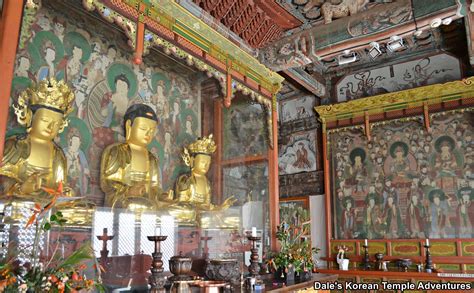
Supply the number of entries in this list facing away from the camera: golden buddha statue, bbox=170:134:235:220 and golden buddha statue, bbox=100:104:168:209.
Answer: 0

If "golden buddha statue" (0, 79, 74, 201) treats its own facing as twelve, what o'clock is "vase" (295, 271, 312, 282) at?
The vase is roughly at 10 o'clock from the golden buddha statue.

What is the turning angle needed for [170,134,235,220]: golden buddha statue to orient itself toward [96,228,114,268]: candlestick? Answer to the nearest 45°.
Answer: approximately 90° to its right

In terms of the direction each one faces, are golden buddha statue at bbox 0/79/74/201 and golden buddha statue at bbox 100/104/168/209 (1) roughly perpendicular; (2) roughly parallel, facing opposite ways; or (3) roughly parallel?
roughly parallel

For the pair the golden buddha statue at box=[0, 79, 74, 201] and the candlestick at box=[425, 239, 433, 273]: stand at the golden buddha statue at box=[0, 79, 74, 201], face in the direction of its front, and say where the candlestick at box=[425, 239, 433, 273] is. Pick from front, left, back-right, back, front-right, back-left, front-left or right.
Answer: front-left

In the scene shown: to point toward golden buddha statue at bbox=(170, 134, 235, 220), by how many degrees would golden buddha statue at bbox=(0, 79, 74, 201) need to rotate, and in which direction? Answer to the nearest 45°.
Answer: approximately 90° to its left

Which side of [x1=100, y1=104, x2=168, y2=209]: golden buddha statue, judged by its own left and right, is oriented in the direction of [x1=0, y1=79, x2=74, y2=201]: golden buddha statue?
right

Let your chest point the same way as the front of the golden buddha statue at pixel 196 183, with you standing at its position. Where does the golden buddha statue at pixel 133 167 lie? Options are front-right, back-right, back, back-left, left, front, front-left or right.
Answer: right

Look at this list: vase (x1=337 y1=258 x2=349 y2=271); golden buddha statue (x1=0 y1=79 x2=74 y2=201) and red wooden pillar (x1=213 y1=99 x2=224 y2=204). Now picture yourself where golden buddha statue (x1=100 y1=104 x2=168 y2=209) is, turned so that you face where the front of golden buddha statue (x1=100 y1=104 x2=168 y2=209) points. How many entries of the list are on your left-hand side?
2

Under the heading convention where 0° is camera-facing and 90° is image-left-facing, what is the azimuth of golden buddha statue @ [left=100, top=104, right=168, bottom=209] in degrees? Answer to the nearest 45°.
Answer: approximately 315°

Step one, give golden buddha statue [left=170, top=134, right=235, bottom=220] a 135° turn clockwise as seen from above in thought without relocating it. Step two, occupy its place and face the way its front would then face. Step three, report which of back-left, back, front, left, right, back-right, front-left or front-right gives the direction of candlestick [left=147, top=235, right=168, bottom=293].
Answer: left

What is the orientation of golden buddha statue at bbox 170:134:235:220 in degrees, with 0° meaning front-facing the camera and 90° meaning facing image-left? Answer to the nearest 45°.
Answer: approximately 315°

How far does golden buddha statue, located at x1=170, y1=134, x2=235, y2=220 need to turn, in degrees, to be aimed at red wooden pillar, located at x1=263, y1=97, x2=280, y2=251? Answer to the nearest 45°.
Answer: approximately 90° to its left

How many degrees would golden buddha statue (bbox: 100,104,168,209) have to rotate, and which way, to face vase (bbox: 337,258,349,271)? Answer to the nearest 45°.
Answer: approximately 90° to its left

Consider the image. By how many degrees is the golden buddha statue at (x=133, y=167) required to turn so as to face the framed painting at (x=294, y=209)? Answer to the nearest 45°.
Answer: approximately 90° to its left

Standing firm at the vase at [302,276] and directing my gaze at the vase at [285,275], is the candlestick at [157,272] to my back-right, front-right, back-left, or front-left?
front-left

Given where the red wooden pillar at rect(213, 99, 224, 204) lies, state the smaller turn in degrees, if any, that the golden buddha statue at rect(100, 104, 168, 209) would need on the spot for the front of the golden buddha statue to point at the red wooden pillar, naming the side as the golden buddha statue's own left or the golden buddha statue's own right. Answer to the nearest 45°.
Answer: approximately 90° to the golden buddha statue's own left
